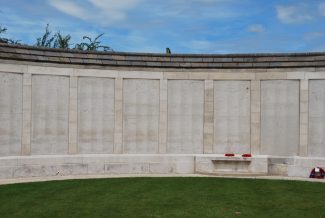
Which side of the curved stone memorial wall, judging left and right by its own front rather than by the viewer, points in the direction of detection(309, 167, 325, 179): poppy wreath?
left

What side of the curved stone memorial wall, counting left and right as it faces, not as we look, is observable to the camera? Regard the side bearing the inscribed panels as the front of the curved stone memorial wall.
front
